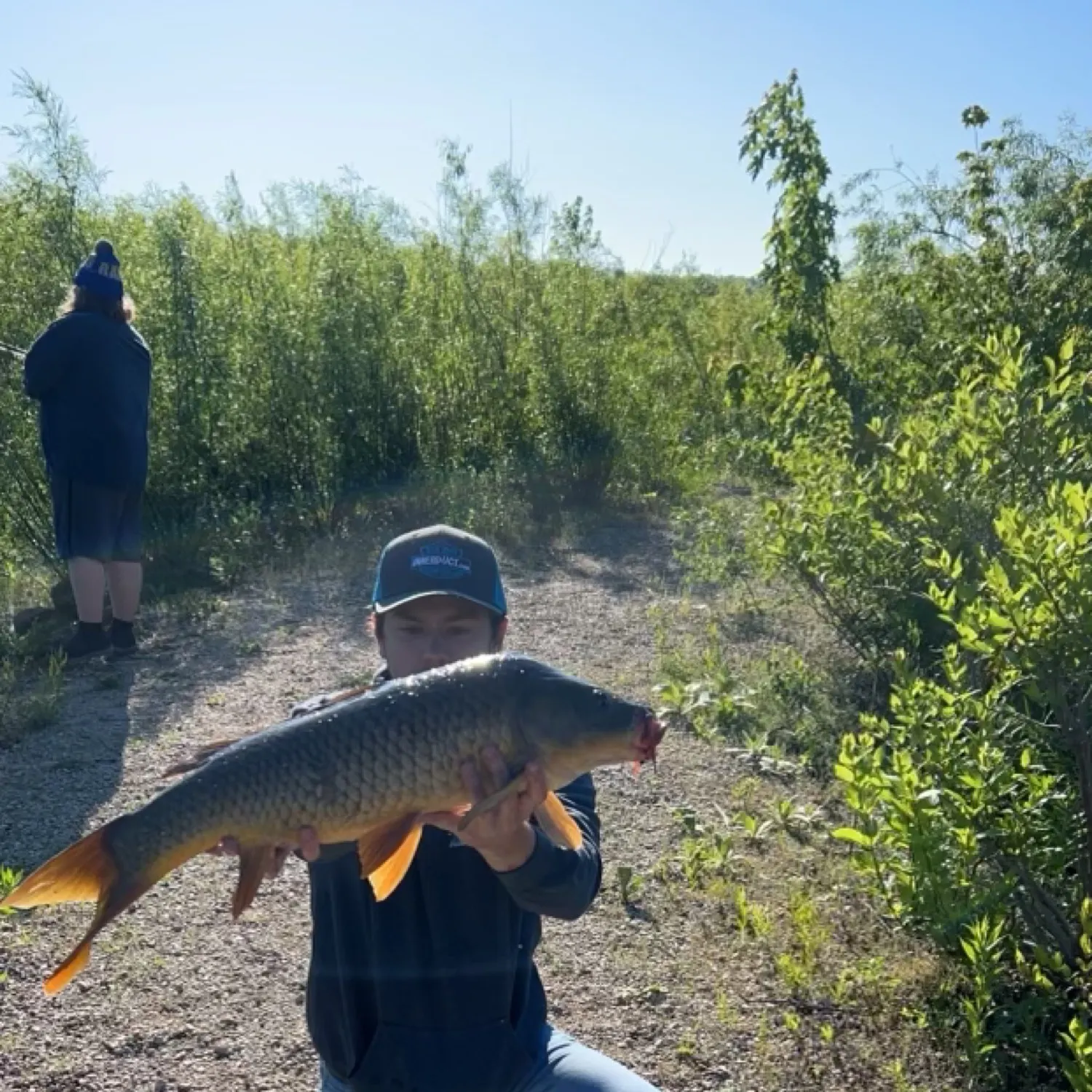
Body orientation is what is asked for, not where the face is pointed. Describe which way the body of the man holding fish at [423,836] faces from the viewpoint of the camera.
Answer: toward the camera

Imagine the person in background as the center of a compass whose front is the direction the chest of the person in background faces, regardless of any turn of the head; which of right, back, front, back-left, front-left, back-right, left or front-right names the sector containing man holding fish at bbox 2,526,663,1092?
back-left

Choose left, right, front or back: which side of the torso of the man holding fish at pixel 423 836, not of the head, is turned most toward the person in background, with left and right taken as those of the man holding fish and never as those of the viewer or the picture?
back

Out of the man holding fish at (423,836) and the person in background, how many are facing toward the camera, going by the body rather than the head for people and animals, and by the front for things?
1

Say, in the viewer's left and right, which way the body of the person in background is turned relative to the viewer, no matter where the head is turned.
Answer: facing away from the viewer and to the left of the viewer

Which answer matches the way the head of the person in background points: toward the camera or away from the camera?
away from the camera
